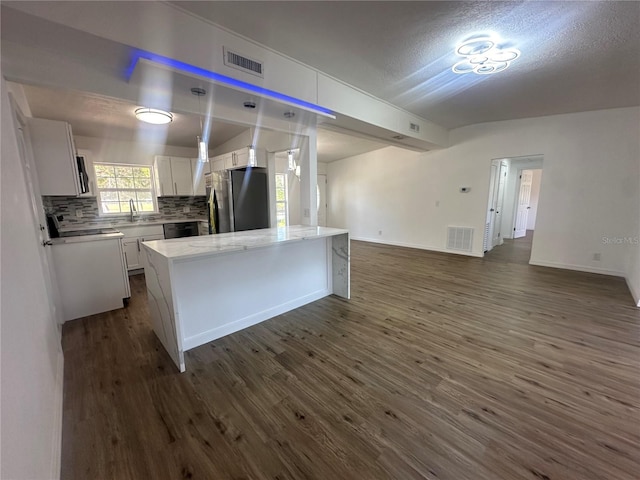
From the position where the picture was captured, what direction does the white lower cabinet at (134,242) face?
facing the viewer

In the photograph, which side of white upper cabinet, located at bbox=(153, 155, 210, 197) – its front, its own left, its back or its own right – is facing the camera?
front

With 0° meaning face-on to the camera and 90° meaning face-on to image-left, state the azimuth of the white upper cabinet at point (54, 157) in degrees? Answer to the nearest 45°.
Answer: approximately 270°

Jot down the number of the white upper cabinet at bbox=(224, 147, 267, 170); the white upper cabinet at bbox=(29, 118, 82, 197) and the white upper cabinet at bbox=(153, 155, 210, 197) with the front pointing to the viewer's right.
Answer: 1

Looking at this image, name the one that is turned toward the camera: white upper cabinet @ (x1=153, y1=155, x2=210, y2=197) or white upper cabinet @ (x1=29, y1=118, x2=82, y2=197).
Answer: white upper cabinet @ (x1=153, y1=155, x2=210, y2=197)

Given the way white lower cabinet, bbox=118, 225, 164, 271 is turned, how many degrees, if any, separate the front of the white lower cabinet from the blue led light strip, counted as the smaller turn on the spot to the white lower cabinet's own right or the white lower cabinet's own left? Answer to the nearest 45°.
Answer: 0° — it already faces it

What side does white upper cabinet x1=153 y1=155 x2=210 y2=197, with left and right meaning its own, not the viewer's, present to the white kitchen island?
front

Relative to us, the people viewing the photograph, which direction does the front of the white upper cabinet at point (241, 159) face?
facing the viewer and to the left of the viewer

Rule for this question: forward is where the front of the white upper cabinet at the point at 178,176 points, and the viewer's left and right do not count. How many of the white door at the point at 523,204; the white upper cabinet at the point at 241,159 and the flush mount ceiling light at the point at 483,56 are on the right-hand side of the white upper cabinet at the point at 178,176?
0

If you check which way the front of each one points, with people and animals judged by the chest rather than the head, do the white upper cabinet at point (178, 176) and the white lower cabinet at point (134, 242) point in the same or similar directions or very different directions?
same or similar directions

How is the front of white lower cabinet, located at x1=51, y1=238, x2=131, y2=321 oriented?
to the viewer's right
